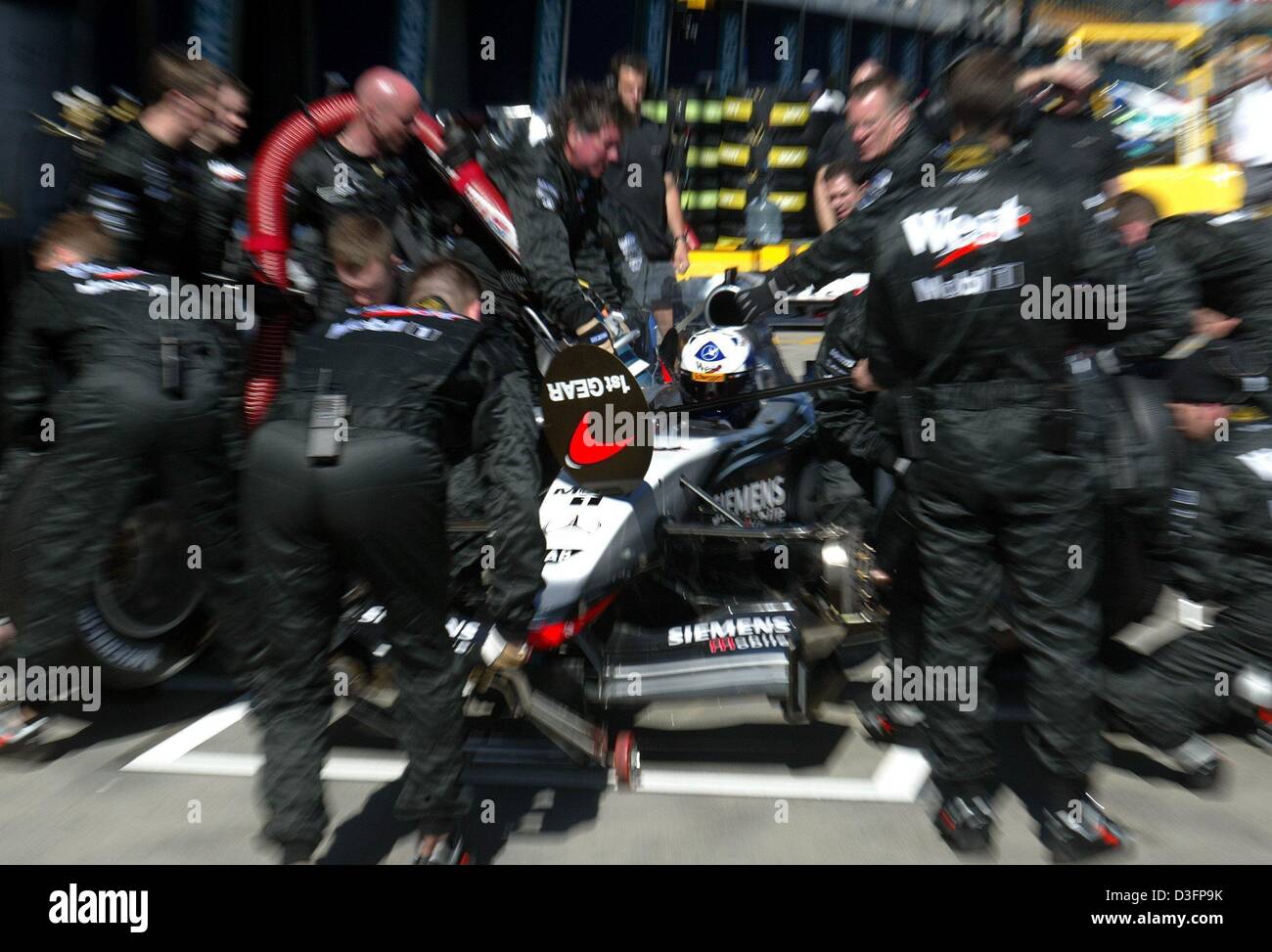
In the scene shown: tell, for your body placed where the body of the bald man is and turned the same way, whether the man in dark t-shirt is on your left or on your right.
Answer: on your left

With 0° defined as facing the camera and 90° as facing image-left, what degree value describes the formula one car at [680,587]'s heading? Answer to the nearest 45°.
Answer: approximately 45°

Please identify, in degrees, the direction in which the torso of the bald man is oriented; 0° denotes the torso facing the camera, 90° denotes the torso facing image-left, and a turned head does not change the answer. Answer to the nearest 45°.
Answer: approximately 315°

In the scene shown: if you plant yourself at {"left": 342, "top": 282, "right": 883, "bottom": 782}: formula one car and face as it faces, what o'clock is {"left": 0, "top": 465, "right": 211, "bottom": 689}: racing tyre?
The racing tyre is roughly at 2 o'clock from the formula one car.
